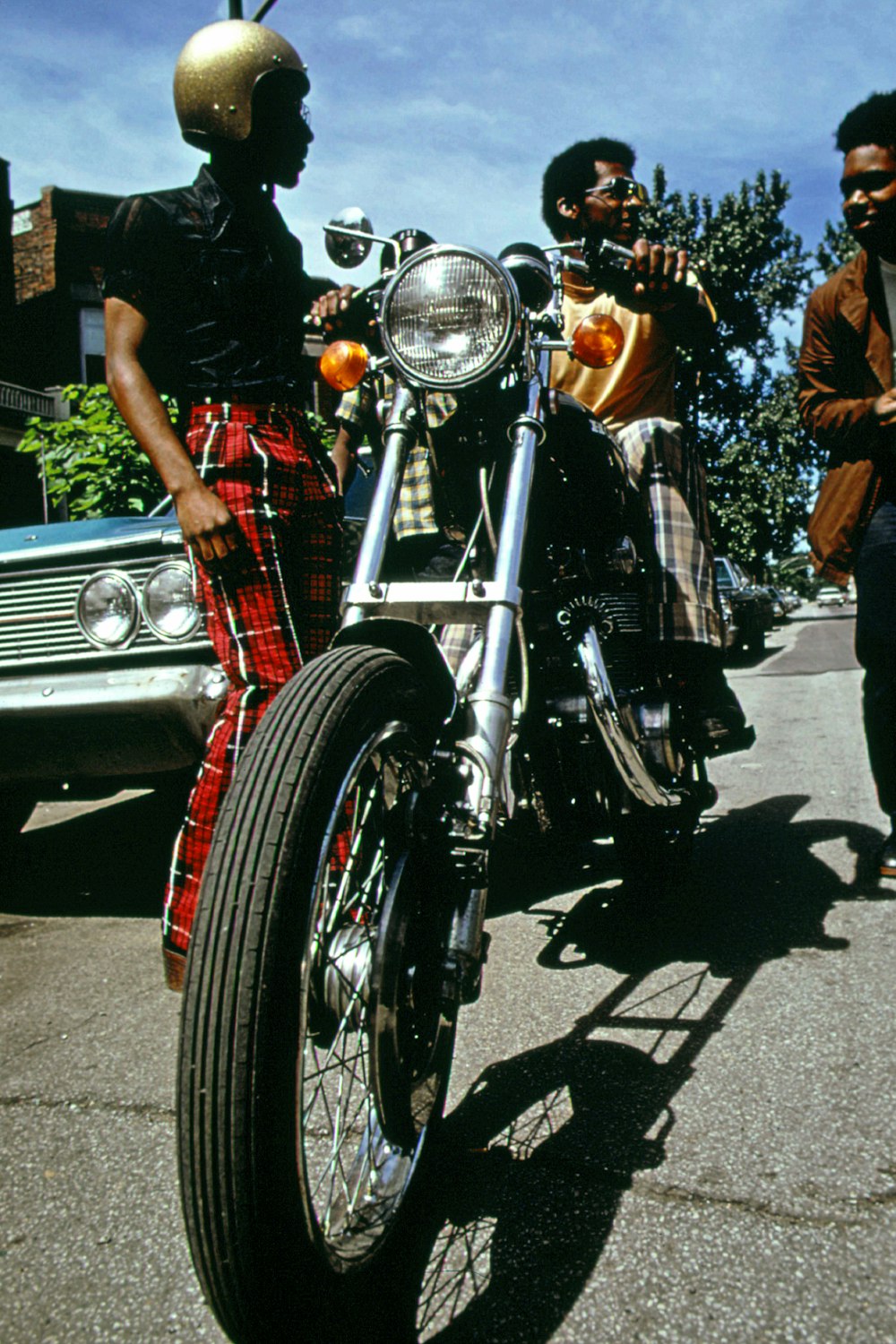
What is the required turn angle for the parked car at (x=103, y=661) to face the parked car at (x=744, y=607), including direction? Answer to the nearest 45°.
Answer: approximately 180°

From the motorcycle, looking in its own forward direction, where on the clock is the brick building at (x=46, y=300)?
The brick building is roughly at 4 o'clock from the motorcycle.

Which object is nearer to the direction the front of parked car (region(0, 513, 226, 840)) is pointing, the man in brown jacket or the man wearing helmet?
the man wearing helmet

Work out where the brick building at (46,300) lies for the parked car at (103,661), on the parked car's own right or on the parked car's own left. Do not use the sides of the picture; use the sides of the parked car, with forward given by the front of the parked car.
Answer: on the parked car's own right

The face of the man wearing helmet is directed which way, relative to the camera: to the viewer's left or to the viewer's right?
to the viewer's right

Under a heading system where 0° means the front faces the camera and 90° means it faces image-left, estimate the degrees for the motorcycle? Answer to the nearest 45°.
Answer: approximately 45°

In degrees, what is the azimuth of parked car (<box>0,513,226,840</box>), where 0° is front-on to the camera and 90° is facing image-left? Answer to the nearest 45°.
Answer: approximately 45°

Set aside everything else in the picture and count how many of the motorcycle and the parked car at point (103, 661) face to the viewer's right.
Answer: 0

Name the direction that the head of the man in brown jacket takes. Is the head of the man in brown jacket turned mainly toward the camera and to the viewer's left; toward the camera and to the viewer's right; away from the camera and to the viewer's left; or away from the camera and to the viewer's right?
toward the camera and to the viewer's left

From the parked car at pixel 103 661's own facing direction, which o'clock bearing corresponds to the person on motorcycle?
The person on motorcycle is roughly at 8 o'clock from the parked car.

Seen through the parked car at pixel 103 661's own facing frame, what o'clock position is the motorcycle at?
The motorcycle is roughly at 10 o'clock from the parked car.
